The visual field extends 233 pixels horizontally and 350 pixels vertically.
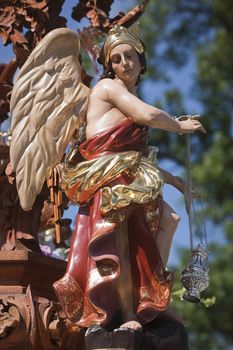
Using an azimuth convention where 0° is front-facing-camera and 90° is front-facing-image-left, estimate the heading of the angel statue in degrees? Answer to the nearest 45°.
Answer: approximately 315°
